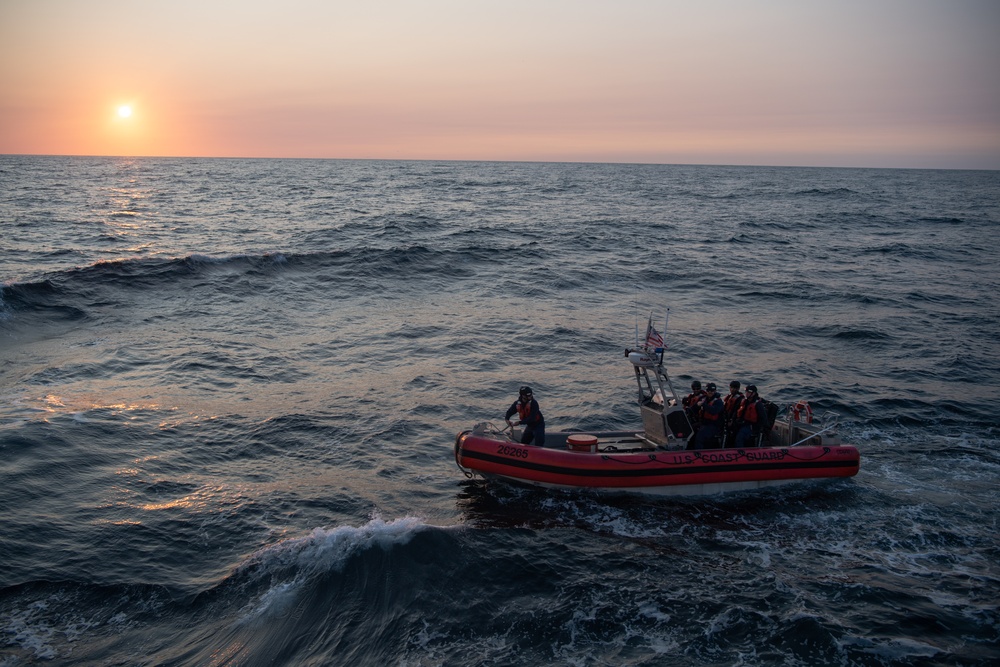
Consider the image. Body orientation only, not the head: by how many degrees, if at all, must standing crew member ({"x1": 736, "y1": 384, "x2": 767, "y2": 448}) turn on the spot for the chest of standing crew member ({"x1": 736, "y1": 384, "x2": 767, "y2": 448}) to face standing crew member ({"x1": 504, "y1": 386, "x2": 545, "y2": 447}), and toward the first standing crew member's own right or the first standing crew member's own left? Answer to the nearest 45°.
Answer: approximately 45° to the first standing crew member's own right

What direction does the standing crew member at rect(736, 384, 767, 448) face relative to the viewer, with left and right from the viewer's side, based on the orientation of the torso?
facing the viewer and to the left of the viewer

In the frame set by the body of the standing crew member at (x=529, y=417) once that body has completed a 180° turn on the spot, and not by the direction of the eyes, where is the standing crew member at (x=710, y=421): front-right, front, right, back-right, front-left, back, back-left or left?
front-right

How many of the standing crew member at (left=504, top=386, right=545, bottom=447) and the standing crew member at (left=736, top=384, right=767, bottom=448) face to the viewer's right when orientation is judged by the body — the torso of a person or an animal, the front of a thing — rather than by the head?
0

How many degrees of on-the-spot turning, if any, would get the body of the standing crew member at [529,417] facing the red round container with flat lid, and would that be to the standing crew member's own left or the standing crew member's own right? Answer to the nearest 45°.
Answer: approximately 135° to the standing crew member's own left
